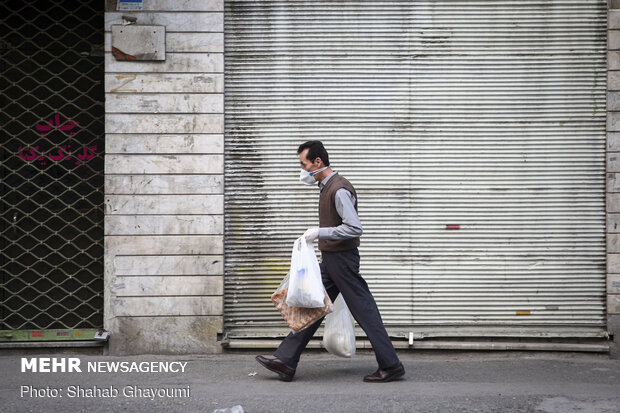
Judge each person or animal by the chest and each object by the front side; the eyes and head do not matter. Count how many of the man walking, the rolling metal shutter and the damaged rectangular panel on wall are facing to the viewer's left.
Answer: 1

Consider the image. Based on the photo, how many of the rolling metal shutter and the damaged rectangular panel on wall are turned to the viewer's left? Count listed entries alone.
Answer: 0

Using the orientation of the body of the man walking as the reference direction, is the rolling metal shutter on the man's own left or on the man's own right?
on the man's own right

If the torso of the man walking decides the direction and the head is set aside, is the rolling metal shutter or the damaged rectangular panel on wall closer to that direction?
the damaged rectangular panel on wall

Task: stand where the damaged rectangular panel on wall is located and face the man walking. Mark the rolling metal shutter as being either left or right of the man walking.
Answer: left

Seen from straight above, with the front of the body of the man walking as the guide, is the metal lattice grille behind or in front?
in front

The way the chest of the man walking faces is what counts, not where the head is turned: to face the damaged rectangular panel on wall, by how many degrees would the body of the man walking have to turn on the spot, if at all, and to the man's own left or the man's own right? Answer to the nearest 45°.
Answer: approximately 45° to the man's own right

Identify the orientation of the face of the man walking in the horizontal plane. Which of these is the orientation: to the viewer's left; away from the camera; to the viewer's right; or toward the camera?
to the viewer's left

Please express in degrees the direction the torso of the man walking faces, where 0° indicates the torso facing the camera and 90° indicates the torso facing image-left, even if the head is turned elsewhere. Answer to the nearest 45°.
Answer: approximately 90°

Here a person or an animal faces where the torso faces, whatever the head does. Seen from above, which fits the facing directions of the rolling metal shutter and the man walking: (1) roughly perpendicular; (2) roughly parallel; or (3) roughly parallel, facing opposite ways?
roughly perpendicular

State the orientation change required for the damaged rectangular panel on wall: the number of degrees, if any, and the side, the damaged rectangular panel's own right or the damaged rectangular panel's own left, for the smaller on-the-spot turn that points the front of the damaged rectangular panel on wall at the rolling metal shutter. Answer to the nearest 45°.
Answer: approximately 90° to the damaged rectangular panel's own left

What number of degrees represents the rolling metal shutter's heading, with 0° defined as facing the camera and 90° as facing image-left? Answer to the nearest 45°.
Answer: approximately 0°

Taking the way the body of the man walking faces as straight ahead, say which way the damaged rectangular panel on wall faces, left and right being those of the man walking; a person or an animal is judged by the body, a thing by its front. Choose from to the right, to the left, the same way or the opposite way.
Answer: to the left
